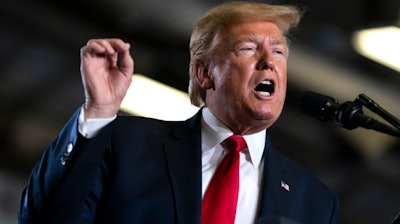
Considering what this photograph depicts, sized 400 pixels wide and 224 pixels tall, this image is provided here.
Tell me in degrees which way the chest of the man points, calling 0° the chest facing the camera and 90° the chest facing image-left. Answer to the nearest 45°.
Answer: approximately 315°

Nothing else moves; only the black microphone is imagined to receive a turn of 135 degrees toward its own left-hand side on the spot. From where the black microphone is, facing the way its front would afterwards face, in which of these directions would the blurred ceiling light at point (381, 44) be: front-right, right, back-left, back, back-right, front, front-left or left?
back-left

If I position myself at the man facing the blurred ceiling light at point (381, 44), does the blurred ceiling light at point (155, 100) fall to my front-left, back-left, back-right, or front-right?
front-left

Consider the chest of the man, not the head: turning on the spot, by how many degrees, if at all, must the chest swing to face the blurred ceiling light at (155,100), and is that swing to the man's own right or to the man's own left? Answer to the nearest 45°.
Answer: approximately 135° to the man's own left

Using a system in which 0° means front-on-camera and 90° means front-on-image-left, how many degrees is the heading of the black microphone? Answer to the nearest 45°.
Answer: approximately 90°

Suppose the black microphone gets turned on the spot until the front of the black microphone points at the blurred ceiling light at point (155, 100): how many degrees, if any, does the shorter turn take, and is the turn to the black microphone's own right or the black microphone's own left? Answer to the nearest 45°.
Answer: approximately 45° to the black microphone's own right

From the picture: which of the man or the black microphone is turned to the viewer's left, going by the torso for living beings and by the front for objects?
the black microphone

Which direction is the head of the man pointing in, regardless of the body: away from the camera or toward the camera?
toward the camera

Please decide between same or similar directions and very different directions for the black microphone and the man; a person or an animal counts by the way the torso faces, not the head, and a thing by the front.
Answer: very different directions

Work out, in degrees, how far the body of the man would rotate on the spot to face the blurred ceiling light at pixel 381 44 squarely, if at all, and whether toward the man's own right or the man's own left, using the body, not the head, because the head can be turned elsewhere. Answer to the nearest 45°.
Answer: approximately 90° to the man's own left

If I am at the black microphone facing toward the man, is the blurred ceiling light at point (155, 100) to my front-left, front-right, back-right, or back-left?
front-right

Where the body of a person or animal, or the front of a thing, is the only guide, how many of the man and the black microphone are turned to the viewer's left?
1
